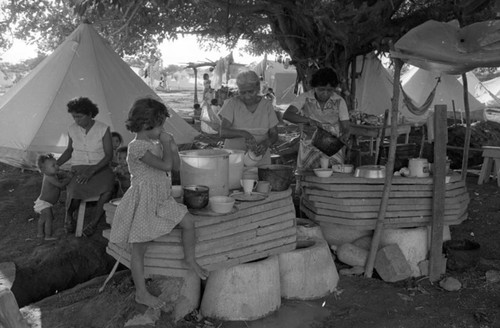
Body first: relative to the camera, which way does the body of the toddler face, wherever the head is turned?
to the viewer's right

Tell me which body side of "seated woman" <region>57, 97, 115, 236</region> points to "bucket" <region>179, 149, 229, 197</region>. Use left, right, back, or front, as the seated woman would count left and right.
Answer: left

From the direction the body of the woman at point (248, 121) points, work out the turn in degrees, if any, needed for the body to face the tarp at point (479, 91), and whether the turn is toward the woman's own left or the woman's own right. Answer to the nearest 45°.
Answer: approximately 135° to the woman's own left

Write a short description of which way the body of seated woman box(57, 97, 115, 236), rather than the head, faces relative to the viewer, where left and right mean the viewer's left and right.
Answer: facing the viewer and to the left of the viewer

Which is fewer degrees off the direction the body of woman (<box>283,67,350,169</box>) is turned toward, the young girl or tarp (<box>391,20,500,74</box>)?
the young girl

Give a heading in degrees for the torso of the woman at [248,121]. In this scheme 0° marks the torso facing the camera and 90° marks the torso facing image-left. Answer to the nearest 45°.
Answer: approximately 0°

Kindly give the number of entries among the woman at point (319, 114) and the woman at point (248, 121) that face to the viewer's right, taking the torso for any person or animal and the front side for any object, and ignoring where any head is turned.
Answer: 0

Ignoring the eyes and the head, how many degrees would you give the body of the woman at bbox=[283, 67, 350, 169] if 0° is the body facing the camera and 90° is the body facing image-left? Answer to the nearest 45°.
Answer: approximately 0°

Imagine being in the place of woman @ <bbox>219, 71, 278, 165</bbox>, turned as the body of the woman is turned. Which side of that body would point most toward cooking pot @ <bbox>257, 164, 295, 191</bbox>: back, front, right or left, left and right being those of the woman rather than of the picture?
front

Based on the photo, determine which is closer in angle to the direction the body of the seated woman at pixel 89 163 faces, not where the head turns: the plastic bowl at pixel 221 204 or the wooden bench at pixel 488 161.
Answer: the plastic bowl
